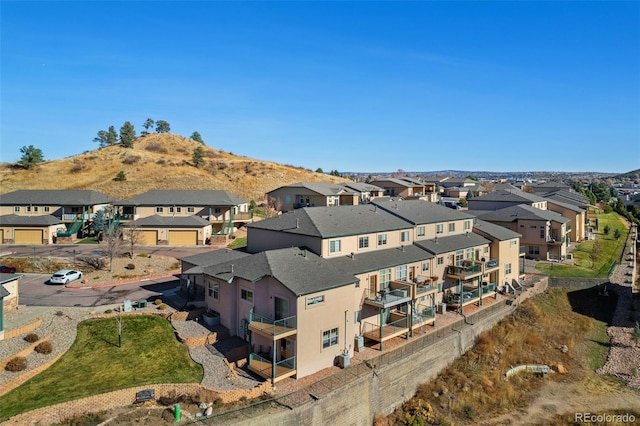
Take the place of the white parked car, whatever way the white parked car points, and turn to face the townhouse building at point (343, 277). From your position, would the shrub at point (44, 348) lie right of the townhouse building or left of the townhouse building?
right
